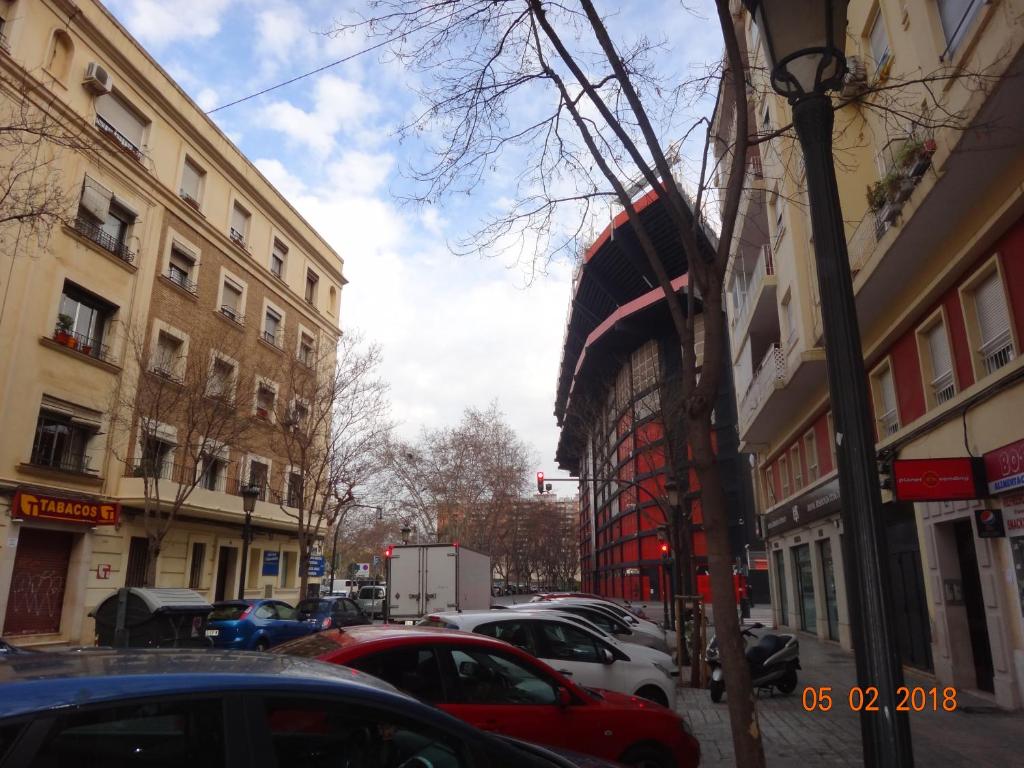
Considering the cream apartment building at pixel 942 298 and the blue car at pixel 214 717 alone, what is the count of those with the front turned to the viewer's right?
1

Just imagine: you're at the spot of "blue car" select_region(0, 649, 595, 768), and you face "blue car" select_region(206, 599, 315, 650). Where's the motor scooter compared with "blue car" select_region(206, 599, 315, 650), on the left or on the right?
right

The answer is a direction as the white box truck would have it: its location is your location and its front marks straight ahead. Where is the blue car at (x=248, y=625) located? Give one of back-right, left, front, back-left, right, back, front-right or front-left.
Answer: back

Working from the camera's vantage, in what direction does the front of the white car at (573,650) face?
facing to the right of the viewer

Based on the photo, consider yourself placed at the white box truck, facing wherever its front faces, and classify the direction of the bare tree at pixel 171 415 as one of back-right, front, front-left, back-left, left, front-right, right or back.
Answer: back-left

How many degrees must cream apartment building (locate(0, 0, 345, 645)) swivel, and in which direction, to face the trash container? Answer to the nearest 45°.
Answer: approximately 45° to its right

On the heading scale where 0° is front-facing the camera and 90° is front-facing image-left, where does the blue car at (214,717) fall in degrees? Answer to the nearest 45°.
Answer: approximately 270°

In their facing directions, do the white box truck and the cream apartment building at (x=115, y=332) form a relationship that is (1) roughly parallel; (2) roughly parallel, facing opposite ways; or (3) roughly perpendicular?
roughly perpendicular

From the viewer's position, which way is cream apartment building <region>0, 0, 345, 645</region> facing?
facing the viewer and to the right of the viewer

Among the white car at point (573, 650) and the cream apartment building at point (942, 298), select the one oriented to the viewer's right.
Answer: the white car
